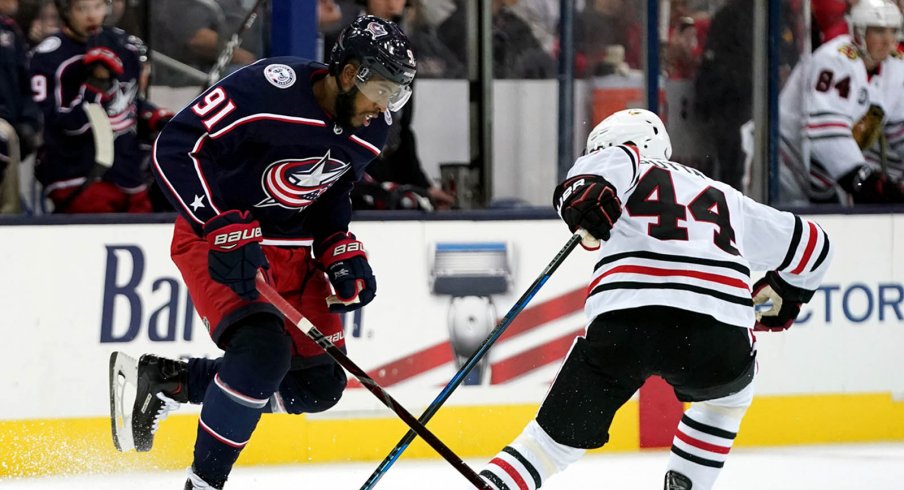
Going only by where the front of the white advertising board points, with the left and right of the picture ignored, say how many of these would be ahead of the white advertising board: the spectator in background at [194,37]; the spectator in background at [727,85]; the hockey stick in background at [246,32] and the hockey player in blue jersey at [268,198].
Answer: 1

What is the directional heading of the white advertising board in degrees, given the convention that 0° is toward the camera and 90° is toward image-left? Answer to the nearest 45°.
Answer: approximately 0°

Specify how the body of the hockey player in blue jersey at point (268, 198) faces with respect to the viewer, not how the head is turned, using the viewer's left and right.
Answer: facing the viewer and to the right of the viewer

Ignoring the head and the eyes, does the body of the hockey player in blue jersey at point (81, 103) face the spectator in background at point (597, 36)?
no

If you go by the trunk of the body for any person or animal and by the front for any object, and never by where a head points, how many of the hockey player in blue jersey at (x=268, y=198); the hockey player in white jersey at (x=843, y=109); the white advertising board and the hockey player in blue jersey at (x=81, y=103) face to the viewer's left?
0

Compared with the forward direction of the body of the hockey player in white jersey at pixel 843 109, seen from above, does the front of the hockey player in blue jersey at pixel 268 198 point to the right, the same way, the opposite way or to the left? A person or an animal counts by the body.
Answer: the same way

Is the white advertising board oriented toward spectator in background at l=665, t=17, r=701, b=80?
no

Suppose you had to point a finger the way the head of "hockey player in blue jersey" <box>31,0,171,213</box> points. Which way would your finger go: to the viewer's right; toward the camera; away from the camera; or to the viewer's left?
toward the camera

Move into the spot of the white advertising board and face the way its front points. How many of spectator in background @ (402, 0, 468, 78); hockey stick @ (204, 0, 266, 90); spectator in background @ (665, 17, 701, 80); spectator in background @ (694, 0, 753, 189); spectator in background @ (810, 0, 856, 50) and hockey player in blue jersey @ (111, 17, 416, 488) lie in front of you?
1

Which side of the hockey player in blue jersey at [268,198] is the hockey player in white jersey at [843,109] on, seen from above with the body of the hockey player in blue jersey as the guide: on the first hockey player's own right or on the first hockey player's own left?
on the first hockey player's own left

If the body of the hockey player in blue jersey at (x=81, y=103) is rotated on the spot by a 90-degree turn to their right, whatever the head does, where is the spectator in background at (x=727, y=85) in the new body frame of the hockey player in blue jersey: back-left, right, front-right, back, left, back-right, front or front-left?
back-left

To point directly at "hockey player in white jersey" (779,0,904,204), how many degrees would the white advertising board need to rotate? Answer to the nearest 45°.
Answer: approximately 135° to its left

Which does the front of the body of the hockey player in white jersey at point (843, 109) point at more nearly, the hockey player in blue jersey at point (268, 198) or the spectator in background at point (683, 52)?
the hockey player in blue jersey

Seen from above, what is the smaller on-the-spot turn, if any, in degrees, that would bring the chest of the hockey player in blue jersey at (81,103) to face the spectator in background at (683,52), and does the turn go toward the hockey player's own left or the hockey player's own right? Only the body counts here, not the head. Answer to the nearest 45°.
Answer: approximately 45° to the hockey player's own left

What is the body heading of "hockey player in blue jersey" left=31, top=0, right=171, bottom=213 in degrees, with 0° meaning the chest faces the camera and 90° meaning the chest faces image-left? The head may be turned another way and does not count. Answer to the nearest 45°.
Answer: approximately 315°

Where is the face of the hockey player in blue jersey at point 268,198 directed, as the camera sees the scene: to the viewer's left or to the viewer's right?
to the viewer's right

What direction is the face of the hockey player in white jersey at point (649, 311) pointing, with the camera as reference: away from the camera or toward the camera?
away from the camera

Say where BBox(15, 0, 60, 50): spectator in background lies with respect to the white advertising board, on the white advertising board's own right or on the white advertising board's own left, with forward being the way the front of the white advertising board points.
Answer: on the white advertising board's own right
